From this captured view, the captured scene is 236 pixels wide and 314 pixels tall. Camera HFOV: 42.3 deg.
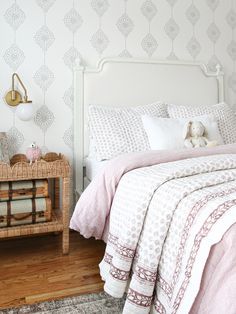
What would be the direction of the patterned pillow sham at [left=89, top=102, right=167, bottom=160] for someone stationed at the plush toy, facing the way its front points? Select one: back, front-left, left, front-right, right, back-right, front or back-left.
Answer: right

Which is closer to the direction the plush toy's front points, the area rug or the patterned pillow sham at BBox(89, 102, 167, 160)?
the area rug

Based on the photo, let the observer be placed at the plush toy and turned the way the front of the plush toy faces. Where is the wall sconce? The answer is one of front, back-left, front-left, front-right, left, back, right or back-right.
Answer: right

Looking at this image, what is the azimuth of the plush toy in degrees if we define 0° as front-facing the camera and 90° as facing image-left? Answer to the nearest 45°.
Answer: approximately 0°

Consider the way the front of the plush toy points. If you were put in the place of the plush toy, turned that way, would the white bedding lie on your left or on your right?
on your right

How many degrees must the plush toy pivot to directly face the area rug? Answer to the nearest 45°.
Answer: approximately 45° to its right

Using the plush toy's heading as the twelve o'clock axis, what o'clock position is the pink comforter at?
The pink comforter is roughly at 1 o'clock from the plush toy.

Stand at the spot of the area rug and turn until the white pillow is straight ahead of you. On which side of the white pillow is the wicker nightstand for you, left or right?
left

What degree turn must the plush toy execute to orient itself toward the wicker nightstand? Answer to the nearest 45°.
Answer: approximately 45° to its right
